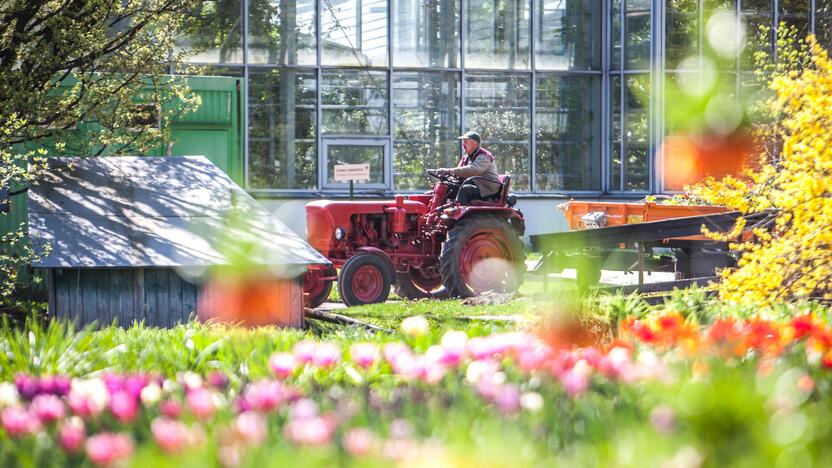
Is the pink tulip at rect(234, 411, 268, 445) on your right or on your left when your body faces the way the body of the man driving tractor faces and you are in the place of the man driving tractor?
on your left

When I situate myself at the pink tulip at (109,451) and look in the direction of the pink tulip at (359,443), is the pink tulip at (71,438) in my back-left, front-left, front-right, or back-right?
back-left

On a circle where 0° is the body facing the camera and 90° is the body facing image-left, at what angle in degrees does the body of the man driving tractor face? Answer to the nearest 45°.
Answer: approximately 90°

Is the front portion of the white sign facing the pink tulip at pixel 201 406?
yes

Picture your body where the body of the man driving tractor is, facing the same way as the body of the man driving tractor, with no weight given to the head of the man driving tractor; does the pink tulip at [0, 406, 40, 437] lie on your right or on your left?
on your left

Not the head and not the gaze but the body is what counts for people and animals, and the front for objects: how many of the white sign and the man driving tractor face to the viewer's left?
1

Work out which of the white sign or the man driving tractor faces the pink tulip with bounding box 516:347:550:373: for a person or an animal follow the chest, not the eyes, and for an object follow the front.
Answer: the white sign

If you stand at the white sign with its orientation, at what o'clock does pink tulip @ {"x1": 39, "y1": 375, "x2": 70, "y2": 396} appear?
The pink tulip is roughly at 12 o'clock from the white sign.

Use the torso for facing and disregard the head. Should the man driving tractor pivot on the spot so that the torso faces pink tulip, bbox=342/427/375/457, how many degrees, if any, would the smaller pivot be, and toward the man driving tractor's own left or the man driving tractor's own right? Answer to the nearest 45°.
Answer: approximately 90° to the man driving tractor's own left

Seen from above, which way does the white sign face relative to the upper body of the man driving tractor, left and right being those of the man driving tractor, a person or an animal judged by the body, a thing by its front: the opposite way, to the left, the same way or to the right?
to the left

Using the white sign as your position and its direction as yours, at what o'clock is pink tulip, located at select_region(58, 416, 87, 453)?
The pink tulip is roughly at 12 o'clock from the white sign.

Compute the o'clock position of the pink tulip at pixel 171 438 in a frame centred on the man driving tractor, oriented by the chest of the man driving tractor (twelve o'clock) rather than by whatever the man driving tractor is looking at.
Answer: The pink tulip is roughly at 9 o'clock from the man driving tractor.

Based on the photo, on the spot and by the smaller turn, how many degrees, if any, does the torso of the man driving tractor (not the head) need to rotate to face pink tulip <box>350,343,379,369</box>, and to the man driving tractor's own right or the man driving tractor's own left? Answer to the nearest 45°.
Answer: approximately 90° to the man driving tractor's own left

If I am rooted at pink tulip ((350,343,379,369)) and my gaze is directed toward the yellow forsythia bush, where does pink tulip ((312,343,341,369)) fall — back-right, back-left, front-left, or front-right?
back-left
